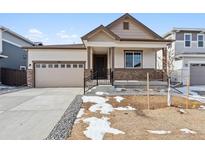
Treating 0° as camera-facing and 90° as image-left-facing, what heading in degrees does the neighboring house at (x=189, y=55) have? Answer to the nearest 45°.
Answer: approximately 0°

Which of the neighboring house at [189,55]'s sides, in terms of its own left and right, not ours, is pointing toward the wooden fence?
right

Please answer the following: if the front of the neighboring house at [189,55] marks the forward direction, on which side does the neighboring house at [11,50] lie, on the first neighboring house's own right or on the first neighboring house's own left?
on the first neighboring house's own right
